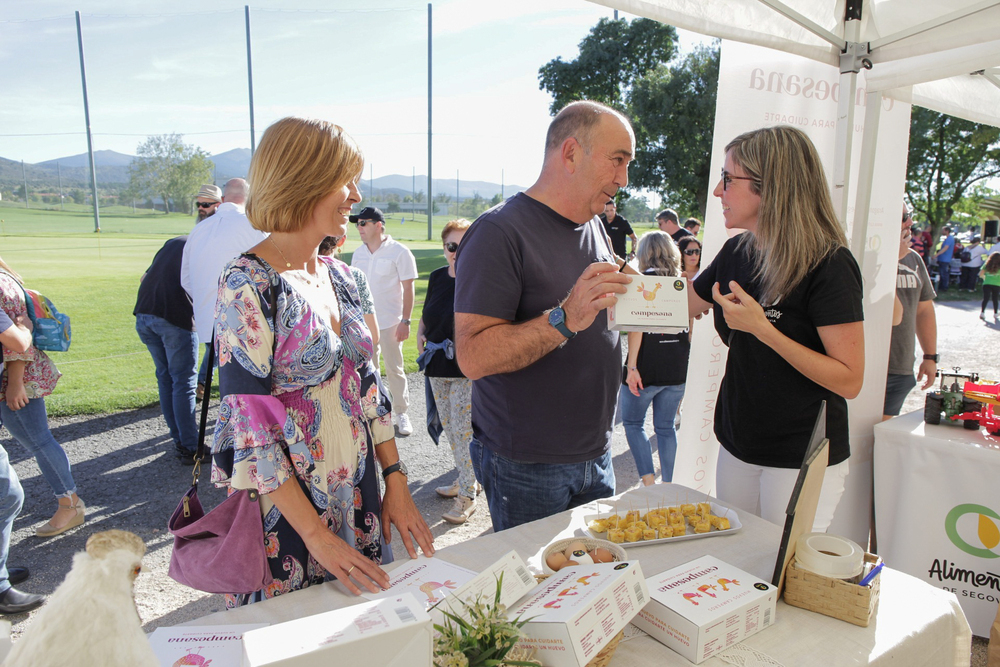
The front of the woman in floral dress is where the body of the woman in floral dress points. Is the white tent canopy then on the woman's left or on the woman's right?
on the woman's left

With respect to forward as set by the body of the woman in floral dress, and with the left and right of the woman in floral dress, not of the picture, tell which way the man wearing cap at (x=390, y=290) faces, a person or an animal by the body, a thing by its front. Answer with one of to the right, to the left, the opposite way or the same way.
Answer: to the right

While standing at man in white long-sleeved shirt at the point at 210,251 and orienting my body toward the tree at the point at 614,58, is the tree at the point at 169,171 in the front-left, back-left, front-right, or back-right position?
front-left

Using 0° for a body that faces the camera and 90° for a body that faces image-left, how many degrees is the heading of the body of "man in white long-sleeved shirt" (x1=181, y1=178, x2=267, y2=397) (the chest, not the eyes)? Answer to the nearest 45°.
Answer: approximately 180°

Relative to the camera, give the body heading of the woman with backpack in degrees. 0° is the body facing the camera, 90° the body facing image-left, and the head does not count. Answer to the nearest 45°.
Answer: approximately 90°

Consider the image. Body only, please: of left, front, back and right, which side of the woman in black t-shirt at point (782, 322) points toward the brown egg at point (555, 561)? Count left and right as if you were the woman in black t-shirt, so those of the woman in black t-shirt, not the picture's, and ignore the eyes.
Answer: front

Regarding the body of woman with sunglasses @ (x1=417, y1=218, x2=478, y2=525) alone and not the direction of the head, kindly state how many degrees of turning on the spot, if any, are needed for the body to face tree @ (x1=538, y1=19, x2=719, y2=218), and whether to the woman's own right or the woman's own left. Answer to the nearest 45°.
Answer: approximately 135° to the woman's own right

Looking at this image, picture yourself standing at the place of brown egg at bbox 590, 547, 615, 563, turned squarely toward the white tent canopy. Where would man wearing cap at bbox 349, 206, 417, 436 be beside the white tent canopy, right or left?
left

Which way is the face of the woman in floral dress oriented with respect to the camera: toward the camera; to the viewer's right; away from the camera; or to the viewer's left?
to the viewer's right

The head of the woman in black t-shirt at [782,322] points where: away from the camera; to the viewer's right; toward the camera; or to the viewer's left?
to the viewer's left

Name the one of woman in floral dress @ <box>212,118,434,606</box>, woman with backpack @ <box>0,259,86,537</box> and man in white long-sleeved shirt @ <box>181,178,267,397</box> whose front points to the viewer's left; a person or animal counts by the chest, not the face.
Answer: the woman with backpack
